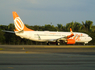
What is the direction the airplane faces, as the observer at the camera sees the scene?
facing away from the viewer and to the right of the viewer
